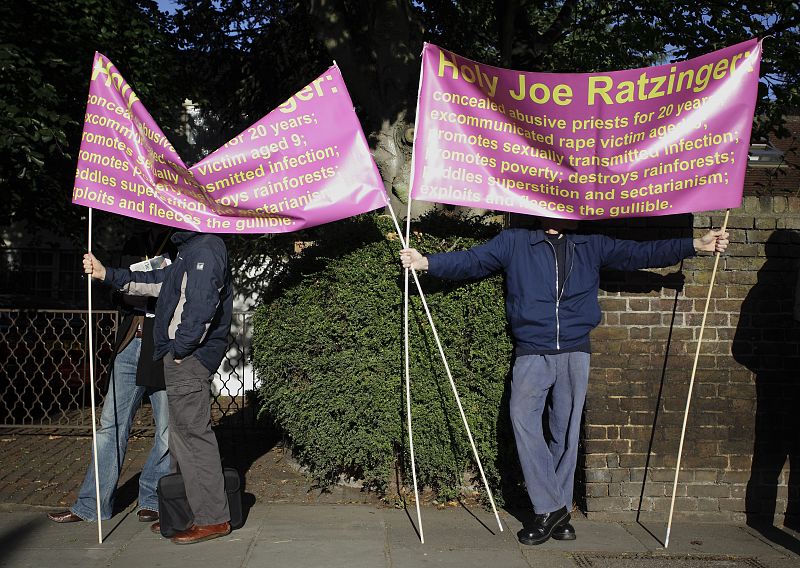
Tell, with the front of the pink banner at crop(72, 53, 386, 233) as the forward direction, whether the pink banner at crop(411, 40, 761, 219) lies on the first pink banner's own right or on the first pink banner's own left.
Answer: on the first pink banner's own left

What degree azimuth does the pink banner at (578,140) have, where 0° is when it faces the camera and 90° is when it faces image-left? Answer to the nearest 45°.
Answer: approximately 0°

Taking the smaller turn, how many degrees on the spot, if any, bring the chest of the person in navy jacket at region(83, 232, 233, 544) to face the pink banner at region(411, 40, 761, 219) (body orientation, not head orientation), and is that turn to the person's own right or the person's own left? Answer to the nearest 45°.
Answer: approximately 180°

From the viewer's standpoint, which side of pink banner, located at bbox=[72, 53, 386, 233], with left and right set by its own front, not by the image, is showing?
front

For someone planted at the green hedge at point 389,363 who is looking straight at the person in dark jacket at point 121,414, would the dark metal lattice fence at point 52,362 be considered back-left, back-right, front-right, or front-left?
front-right

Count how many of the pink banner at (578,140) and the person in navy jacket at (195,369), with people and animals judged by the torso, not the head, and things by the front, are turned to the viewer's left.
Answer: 1

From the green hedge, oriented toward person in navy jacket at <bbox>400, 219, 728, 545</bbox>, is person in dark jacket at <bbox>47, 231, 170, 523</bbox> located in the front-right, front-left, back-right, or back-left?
back-right

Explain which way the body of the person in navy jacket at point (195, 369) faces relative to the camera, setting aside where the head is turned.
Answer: to the viewer's left
